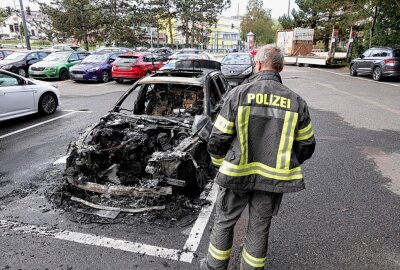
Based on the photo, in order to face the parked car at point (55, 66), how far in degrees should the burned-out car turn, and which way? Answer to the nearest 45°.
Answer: approximately 135° to its right

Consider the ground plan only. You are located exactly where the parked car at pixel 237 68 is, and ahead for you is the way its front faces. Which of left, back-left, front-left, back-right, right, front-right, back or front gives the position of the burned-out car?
front-left

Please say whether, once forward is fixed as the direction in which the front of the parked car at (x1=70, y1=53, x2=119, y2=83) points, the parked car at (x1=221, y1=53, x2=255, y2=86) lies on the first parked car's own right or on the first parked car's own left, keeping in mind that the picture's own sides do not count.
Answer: on the first parked car's own left

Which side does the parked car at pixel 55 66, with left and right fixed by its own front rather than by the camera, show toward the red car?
left

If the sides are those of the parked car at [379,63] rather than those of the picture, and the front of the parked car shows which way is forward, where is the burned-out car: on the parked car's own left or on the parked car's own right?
on the parked car's own left

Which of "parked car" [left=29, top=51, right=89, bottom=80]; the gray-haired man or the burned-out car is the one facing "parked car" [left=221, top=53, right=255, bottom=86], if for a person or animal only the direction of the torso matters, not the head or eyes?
the gray-haired man

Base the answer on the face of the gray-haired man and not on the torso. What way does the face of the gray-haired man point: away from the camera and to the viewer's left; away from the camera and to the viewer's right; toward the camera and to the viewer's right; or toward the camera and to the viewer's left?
away from the camera and to the viewer's left

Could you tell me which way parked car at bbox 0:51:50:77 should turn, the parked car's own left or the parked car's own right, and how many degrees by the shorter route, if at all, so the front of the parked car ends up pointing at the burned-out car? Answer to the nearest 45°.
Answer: approximately 45° to the parked car's own left

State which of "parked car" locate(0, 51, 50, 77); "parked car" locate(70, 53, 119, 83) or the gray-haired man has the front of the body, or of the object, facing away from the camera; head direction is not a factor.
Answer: the gray-haired man

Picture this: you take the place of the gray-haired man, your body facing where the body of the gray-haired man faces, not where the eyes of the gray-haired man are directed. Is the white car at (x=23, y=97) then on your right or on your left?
on your left

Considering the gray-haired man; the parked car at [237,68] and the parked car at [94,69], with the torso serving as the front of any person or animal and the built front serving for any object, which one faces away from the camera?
the gray-haired man

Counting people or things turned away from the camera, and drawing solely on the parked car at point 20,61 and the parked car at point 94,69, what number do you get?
0

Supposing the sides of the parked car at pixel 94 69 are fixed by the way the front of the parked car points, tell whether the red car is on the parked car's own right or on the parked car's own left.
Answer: on the parked car's own left

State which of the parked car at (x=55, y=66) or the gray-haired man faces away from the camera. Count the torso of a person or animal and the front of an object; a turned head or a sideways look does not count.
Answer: the gray-haired man

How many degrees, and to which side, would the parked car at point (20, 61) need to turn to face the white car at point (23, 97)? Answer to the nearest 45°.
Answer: approximately 45° to its left

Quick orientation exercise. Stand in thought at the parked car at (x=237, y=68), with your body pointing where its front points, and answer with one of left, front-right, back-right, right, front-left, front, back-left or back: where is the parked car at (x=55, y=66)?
front-right
